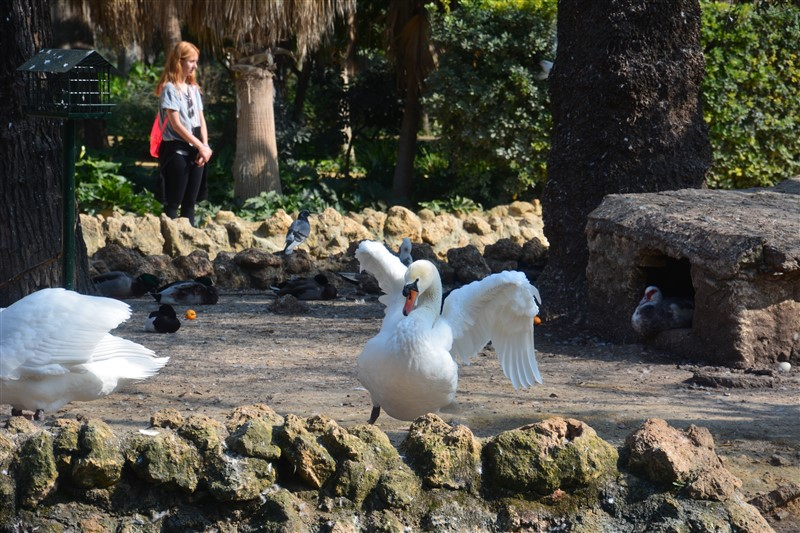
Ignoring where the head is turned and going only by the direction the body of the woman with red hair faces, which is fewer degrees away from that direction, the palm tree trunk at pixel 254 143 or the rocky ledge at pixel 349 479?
the rocky ledge

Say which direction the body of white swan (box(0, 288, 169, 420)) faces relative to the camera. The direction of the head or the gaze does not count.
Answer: to the viewer's left

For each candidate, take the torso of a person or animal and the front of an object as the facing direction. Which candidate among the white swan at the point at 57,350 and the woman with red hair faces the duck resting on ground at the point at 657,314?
the woman with red hair

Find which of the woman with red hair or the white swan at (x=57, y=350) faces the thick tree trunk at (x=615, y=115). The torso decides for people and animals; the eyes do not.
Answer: the woman with red hair

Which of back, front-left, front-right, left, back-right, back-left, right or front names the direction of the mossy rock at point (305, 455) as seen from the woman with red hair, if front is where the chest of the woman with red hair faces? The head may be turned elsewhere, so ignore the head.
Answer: front-right

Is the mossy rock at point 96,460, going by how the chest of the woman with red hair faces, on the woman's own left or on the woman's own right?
on the woman's own right

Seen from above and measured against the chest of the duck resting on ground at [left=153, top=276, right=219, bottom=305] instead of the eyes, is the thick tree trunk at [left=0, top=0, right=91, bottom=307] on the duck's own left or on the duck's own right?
on the duck's own right

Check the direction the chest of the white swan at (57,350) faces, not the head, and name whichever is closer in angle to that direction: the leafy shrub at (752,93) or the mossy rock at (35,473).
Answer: the mossy rock
